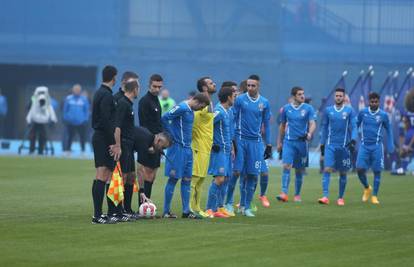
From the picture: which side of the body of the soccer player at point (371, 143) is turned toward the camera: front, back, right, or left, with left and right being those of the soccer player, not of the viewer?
front

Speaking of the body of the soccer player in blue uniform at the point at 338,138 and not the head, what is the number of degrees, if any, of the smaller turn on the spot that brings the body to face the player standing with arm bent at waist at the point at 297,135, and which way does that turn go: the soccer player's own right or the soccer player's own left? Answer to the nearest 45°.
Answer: approximately 90° to the soccer player's own right

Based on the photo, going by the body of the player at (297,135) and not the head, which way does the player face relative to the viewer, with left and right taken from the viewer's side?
facing the viewer

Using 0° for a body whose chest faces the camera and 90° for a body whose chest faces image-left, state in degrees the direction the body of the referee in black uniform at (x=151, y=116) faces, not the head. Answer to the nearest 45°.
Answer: approximately 315°

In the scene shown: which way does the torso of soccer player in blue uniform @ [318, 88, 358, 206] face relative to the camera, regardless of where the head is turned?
toward the camera

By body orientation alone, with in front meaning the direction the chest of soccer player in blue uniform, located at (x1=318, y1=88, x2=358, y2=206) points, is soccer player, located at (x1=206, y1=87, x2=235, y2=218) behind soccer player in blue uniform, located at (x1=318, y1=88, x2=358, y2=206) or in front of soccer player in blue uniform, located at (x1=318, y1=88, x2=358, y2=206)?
in front

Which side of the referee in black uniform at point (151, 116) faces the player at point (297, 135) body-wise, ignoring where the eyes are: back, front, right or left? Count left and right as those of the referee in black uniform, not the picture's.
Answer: left
